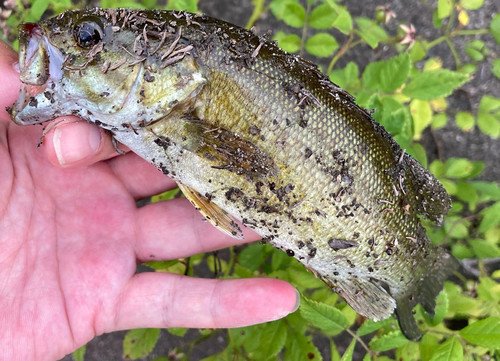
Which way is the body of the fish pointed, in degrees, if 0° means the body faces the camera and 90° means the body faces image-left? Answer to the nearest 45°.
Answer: approximately 90°
